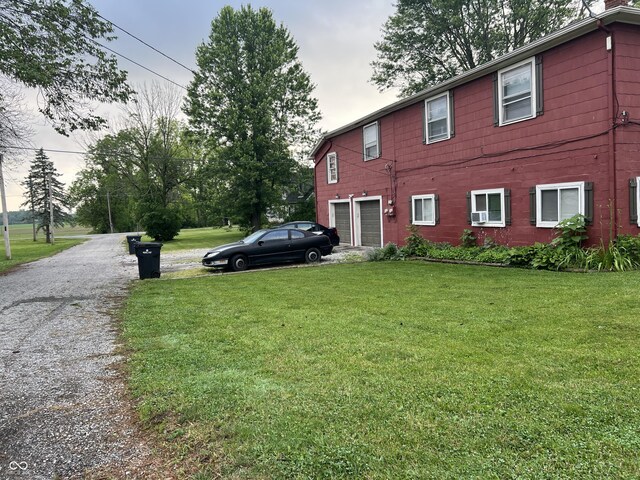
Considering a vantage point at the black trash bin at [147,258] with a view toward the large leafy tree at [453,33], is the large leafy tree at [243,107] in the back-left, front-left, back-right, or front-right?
front-left

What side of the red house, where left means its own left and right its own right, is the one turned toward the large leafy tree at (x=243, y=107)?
right

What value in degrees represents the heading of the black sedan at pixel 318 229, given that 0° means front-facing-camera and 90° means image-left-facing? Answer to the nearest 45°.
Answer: approximately 90°
